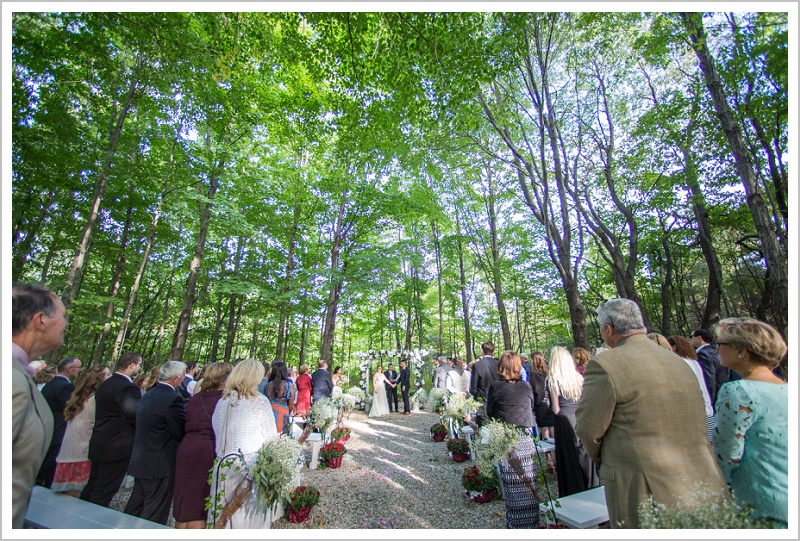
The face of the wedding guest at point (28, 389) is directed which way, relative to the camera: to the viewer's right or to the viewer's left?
to the viewer's right

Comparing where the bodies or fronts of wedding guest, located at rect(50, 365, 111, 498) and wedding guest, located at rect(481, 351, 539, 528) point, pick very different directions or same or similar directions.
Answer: same or similar directions

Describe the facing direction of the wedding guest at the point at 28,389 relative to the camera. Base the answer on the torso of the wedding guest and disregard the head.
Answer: to the viewer's right

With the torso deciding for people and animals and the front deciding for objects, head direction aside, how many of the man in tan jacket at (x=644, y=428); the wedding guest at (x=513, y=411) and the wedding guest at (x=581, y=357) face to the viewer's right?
0

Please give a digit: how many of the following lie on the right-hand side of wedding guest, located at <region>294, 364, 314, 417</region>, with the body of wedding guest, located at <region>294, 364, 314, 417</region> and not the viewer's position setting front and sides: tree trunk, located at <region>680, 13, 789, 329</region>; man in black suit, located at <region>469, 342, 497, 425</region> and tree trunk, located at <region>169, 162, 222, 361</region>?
2

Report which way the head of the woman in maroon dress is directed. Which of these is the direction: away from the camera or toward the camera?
away from the camera

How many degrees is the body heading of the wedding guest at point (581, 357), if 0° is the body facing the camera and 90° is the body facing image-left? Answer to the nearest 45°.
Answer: approximately 180°

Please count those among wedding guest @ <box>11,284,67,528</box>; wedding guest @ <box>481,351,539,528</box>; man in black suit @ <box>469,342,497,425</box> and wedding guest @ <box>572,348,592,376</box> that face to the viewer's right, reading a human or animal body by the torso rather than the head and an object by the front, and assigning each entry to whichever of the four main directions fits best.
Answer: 1

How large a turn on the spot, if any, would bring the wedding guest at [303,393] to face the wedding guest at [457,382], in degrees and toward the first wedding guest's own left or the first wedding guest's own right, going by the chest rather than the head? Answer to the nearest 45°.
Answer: approximately 45° to the first wedding guest's own right

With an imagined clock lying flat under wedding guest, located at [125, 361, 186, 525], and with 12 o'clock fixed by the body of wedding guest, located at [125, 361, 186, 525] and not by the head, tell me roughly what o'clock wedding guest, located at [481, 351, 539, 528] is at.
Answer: wedding guest, located at [481, 351, 539, 528] is roughly at 2 o'clock from wedding guest, located at [125, 361, 186, 525].

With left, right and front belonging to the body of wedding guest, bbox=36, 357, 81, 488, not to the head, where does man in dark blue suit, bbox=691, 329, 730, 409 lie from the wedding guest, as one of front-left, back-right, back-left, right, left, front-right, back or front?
right

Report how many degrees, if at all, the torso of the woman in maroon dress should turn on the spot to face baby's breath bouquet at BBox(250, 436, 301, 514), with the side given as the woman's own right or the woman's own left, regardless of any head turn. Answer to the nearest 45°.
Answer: approximately 45° to the woman's own right

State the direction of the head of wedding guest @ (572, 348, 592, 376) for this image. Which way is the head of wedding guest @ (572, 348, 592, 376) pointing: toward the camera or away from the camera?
away from the camera

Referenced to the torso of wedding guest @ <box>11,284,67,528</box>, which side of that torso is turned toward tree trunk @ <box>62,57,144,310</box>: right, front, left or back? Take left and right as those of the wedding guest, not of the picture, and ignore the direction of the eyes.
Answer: left

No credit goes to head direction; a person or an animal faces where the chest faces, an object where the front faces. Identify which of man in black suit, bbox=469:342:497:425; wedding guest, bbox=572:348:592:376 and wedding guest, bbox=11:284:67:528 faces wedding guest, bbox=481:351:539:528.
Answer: wedding guest, bbox=11:284:67:528

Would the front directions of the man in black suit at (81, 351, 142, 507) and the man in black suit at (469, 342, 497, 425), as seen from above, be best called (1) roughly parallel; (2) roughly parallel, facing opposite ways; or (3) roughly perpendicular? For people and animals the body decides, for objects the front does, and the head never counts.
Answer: roughly parallel

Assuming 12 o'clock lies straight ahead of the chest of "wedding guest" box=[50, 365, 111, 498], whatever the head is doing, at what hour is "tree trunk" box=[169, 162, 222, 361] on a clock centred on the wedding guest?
The tree trunk is roughly at 11 o'clock from the wedding guest.

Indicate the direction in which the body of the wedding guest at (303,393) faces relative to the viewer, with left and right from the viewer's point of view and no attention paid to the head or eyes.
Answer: facing away from the viewer and to the right of the viewer

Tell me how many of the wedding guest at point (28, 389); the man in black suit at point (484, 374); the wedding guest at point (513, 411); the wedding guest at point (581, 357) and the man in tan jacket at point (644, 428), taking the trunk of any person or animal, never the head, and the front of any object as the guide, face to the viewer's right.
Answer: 1

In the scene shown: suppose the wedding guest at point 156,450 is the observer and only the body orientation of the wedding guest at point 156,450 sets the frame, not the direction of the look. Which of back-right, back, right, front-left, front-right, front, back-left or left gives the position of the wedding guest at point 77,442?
left

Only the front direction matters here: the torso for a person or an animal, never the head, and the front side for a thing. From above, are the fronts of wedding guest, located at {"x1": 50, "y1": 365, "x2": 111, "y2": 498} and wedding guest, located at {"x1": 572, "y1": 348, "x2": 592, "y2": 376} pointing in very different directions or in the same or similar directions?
same or similar directions

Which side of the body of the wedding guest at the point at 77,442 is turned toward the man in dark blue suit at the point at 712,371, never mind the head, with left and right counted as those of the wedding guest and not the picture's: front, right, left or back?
right

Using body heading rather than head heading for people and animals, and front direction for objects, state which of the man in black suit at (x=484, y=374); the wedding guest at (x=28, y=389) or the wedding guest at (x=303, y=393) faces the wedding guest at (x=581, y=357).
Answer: the wedding guest at (x=28, y=389)

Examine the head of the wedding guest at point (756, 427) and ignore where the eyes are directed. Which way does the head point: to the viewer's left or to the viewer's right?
to the viewer's left
